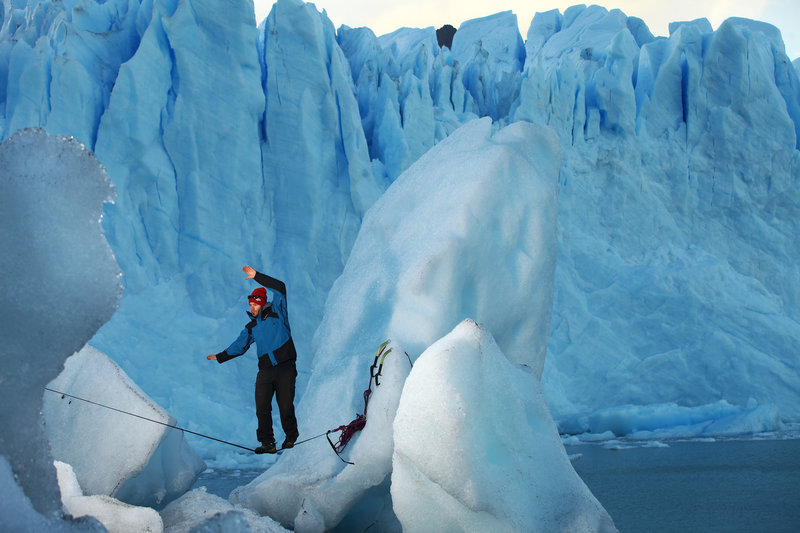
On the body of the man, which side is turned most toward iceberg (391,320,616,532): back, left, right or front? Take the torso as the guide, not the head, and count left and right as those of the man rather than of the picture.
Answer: left

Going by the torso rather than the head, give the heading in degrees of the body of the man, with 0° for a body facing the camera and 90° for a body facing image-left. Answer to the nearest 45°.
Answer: approximately 45°

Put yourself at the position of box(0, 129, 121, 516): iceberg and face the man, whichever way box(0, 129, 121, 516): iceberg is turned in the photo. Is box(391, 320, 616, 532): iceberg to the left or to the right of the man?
right

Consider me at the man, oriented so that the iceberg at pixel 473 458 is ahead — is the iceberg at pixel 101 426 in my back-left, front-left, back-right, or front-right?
back-right

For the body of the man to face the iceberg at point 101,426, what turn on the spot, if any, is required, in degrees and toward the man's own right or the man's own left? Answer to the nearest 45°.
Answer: approximately 45° to the man's own right
